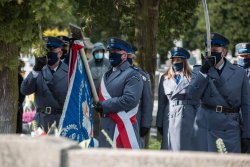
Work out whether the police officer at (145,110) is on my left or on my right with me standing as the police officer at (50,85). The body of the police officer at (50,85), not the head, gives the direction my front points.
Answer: on my left

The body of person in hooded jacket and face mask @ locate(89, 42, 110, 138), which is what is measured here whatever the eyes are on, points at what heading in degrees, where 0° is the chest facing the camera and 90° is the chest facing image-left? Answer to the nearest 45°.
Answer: approximately 0°
